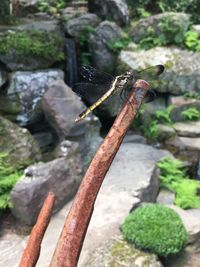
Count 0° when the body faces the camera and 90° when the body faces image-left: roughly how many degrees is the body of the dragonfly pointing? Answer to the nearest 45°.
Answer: approximately 270°

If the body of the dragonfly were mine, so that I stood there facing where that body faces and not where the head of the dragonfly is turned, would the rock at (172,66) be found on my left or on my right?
on my left

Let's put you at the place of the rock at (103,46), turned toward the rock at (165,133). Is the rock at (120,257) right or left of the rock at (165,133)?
right

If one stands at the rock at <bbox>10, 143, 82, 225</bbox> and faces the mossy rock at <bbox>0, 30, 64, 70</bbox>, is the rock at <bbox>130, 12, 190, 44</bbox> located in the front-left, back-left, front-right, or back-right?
front-right

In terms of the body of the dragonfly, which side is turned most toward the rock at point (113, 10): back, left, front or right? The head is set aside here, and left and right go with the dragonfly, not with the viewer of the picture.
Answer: left

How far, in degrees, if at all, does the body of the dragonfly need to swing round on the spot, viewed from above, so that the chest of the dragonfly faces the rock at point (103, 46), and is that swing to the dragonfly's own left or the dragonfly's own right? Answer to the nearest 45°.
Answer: approximately 90° to the dragonfly's own left
